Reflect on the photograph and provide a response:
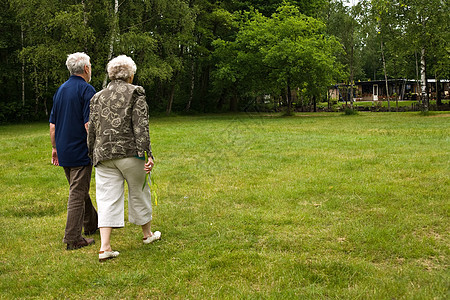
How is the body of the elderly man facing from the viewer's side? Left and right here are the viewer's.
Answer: facing away from the viewer and to the right of the viewer

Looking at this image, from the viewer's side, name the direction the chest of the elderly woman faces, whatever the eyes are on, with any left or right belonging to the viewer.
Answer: facing away from the viewer and to the right of the viewer

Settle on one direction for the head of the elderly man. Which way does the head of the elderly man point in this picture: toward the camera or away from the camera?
away from the camera
